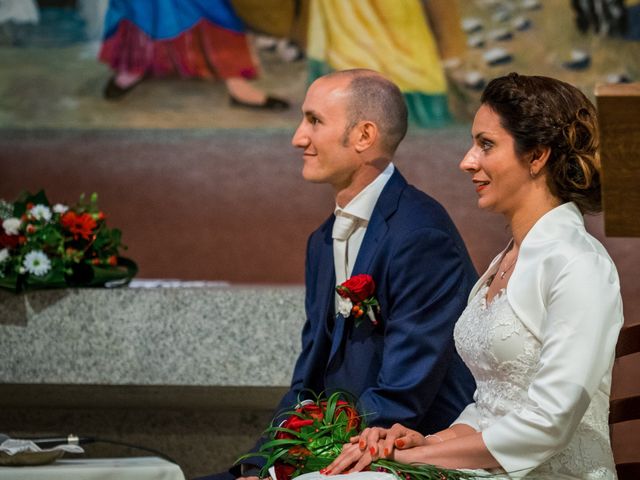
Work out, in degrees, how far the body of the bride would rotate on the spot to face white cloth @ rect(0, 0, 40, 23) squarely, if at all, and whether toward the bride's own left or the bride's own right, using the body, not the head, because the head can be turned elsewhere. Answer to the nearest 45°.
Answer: approximately 45° to the bride's own right

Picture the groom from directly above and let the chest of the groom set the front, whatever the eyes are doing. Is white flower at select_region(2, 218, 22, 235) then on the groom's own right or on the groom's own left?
on the groom's own right

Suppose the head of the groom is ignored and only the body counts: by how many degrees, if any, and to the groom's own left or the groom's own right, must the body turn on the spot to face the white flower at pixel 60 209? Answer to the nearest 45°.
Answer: approximately 90° to the groom's own right

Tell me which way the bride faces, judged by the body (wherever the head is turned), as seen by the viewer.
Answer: to the viewer's left

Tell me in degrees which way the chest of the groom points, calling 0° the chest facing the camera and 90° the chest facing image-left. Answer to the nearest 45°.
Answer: approximately 45°

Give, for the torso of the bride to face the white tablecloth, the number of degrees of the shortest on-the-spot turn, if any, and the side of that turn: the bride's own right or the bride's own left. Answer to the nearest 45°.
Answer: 0° — they already face it

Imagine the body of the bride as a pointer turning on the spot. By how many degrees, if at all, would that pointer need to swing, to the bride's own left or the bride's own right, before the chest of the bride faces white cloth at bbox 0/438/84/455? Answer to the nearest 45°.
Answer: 0° — they already face it

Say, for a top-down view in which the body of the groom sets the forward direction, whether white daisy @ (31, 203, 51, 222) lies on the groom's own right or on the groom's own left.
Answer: on the groom's own right

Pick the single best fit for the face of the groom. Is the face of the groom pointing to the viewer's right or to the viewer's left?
to the viewer's left
